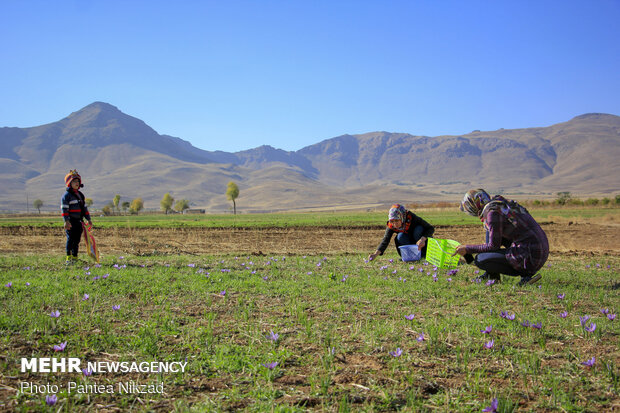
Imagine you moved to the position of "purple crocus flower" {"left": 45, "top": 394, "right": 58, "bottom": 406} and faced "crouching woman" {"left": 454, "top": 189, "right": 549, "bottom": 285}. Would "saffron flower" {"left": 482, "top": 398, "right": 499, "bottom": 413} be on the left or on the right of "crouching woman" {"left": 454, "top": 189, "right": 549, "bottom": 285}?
right

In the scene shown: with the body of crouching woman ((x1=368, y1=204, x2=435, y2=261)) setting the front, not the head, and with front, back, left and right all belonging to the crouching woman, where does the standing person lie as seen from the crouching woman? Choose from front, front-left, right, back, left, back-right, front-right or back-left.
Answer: front-right

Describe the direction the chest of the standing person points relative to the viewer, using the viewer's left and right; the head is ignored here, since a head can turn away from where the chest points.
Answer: facing the viewer and to the right of the viewer

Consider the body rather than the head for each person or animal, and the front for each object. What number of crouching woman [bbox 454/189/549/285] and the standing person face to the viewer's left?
1

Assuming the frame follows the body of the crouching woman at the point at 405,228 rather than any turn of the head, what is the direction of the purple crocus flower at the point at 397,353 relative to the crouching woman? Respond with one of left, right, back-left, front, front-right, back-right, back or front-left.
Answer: front-left

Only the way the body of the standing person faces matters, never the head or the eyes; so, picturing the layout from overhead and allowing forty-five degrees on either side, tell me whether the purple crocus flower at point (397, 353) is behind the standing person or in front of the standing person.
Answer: in front

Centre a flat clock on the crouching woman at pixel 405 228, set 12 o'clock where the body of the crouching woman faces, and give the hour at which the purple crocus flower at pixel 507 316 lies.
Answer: The purple crocus flower is roughly at 10 o'clock from the crouching woman.

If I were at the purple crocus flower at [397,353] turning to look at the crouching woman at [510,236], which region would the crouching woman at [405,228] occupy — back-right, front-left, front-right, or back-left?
front-left

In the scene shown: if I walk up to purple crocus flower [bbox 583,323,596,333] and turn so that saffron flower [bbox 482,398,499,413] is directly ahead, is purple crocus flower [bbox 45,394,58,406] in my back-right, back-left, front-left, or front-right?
front-right

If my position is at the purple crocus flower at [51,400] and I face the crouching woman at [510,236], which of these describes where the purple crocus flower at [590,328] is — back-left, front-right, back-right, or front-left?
front-right

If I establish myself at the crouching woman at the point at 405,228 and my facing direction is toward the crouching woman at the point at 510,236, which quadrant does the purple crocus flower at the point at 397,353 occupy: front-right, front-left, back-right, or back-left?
front-right

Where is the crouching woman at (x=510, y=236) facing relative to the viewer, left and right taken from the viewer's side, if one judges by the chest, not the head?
facing to the left of the viewer

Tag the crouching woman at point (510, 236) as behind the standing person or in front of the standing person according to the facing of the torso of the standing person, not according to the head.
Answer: in front

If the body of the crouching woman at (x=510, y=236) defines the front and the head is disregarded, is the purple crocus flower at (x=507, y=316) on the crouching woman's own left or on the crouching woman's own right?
on the crouching woman's own left

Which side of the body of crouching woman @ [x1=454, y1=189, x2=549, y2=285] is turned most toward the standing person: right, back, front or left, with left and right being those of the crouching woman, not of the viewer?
front

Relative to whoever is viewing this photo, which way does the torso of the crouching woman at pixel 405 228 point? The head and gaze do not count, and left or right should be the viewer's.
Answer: facing the viewer and to the left of the viewer
